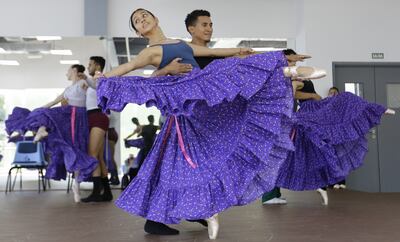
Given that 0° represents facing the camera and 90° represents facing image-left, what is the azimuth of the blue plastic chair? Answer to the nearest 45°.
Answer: approximately 0°

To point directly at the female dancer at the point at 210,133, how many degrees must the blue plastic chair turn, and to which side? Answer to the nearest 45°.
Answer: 0° — it already faces them
